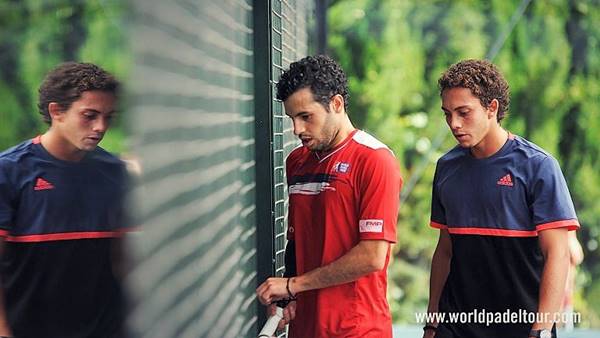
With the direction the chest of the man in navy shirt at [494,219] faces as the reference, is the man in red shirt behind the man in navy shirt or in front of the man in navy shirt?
in front

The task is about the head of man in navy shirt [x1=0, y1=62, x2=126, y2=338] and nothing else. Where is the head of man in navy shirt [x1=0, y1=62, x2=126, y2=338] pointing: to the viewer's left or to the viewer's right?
to the viewer's right

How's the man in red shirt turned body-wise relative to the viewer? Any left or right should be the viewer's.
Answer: facing the viewer and to the left of the viewer

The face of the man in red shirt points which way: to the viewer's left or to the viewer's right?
to the viewer's left

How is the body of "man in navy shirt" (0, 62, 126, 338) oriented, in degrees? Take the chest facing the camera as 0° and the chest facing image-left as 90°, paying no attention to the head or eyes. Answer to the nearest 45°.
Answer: approximately 315°

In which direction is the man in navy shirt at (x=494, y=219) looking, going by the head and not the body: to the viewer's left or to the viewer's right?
to the viewer's left

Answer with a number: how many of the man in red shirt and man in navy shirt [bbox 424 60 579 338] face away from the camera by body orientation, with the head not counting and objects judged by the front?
0
